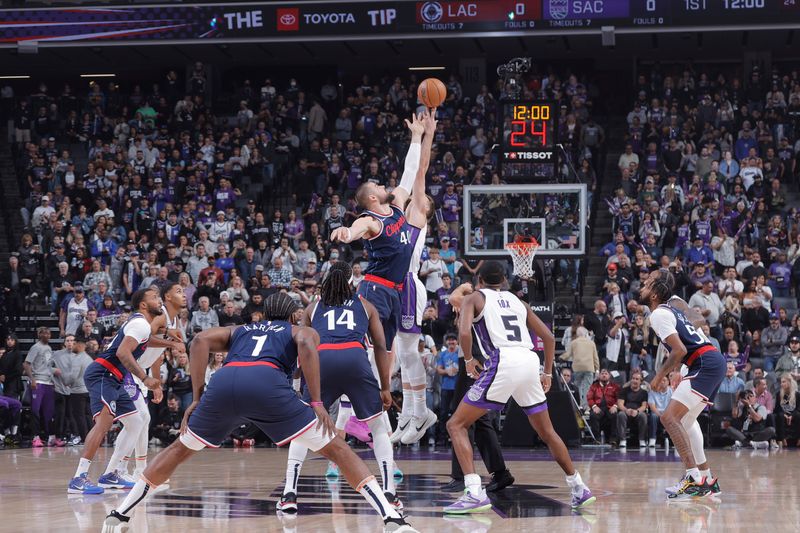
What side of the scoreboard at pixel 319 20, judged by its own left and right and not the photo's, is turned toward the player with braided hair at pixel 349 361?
front

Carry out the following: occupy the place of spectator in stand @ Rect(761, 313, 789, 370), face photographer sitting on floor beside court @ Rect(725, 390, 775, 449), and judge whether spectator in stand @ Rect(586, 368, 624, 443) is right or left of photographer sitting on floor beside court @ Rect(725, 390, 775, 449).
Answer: right

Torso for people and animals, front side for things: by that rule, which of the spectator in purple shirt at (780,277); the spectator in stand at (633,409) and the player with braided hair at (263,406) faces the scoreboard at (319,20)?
the player with braided hair

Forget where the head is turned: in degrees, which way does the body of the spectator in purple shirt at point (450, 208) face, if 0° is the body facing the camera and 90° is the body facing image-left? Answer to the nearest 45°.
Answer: approximately 0°

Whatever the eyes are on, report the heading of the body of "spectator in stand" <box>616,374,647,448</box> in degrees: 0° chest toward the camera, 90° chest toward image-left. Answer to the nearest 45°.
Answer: approximately 0°

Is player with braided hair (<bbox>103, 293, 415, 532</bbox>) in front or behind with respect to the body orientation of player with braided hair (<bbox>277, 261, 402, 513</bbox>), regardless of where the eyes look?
behind

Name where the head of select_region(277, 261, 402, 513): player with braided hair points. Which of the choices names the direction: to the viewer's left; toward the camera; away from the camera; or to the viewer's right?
away from the camera

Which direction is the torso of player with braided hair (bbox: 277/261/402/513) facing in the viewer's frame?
away from the camera

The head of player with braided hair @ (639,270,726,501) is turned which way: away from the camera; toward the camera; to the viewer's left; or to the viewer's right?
to the viewer's left

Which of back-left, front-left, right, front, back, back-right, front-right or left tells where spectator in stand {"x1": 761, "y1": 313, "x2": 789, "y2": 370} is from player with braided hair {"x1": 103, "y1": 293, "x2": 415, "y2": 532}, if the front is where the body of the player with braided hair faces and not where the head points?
front-right

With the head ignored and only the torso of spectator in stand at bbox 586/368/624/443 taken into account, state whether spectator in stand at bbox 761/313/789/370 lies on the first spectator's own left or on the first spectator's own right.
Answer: on the first spectator's own left
